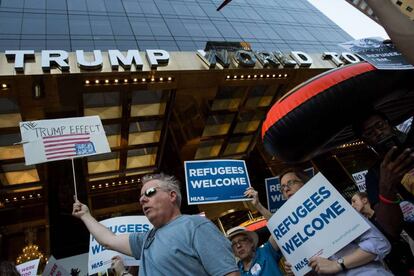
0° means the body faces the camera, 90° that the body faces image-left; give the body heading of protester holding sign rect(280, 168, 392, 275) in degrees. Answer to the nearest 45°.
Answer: approximately 45°

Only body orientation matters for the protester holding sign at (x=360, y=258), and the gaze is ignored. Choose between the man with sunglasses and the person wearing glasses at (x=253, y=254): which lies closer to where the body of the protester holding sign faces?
the man with sunglasses

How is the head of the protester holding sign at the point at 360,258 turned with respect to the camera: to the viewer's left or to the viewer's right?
to the viewer's left

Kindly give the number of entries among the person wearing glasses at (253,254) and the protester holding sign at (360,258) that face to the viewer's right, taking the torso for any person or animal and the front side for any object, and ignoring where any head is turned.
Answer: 0

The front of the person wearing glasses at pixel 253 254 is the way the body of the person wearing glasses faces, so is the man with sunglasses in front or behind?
in front

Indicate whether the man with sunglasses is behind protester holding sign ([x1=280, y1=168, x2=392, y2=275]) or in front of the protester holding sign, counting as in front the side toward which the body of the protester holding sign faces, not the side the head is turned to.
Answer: in front

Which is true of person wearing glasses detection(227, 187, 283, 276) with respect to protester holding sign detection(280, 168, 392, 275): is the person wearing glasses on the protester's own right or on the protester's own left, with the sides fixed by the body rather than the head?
on the protester's own right

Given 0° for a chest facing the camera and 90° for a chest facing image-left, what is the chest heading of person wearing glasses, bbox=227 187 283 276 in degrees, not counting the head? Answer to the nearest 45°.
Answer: approximately 45°

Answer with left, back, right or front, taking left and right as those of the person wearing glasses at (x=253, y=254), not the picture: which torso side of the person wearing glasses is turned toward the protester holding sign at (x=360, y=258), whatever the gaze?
left
